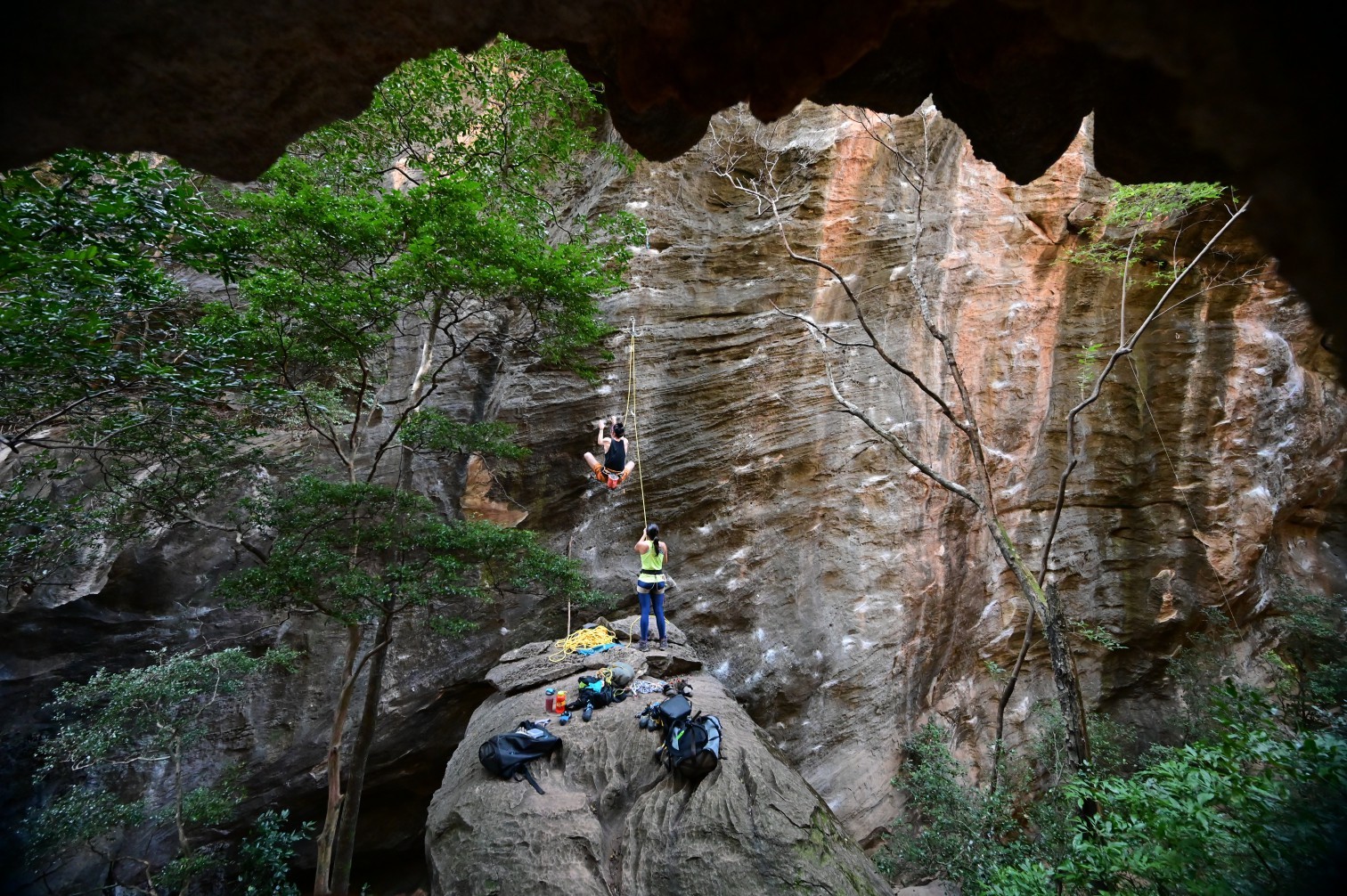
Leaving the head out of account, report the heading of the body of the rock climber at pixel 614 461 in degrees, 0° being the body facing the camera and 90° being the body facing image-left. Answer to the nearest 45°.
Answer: approximately 180°

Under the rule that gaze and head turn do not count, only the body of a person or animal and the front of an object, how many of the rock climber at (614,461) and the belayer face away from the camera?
2

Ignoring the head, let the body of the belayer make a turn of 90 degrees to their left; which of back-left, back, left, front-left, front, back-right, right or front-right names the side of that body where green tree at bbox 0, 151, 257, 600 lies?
front-left

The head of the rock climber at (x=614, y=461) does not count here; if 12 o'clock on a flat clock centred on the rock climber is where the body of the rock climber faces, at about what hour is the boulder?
The boulder is roughly at 6 o'clock from the rock climber.

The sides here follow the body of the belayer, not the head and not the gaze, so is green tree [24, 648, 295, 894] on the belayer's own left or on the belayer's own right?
on the belayer's own left

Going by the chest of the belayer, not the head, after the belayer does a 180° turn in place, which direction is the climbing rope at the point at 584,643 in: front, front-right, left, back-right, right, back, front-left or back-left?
right

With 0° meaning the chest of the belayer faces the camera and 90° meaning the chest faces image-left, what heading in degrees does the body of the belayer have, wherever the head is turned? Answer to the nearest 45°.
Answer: approximately 180°
